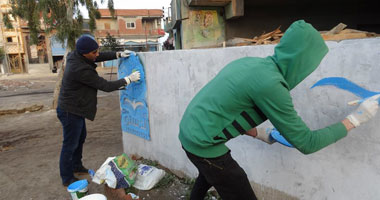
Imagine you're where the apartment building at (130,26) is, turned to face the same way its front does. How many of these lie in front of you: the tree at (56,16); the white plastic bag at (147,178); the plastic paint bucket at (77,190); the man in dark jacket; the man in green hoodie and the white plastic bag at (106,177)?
6

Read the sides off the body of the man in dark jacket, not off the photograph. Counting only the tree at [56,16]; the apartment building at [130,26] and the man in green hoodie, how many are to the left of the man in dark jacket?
2

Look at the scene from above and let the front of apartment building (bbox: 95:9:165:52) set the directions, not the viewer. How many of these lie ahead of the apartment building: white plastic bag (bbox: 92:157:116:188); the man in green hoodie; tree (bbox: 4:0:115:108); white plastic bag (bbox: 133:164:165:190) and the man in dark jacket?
5

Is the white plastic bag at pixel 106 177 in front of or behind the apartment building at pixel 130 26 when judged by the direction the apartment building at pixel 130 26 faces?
in front

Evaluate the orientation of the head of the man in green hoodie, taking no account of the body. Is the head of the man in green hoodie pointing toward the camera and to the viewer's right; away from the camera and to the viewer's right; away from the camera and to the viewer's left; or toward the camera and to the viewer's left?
away from the camera and to the viewer's right

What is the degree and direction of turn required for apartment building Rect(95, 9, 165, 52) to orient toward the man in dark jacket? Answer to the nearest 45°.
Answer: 0° — it already faces them

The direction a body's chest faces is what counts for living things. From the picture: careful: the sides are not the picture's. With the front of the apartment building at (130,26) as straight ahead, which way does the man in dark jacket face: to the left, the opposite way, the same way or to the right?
to the left

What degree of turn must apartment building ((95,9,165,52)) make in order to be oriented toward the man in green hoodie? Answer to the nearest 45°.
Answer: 0° — it already faces them

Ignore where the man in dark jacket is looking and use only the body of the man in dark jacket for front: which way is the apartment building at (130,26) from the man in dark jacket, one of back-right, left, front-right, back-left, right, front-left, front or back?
left

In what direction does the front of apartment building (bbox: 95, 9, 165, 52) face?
toward the camera

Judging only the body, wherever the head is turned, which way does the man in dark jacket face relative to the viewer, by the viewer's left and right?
facing to the right of the viewer

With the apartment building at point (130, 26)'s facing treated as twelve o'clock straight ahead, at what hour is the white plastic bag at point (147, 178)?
The white plastic bag is roughly at 12 o'clock from the apartment building.

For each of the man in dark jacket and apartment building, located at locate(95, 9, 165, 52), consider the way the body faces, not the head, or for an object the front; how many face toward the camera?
1

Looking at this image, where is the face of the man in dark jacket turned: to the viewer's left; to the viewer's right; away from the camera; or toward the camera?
to the viewer's right
